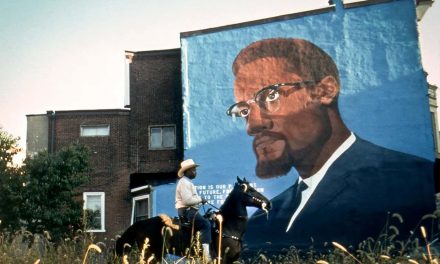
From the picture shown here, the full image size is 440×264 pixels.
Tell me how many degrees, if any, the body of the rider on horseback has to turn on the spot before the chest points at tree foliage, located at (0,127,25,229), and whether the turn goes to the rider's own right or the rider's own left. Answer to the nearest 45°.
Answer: approximately 135° to the rider's own left

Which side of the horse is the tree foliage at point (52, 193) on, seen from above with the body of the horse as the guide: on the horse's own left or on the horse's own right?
on the horse's own left

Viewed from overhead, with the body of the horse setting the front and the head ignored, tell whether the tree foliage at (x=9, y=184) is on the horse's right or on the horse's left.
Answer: on the horse's left

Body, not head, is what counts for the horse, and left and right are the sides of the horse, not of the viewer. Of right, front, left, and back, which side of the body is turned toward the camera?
right

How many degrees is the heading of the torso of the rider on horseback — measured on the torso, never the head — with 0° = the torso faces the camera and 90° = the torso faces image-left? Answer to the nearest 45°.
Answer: approximately 270°
